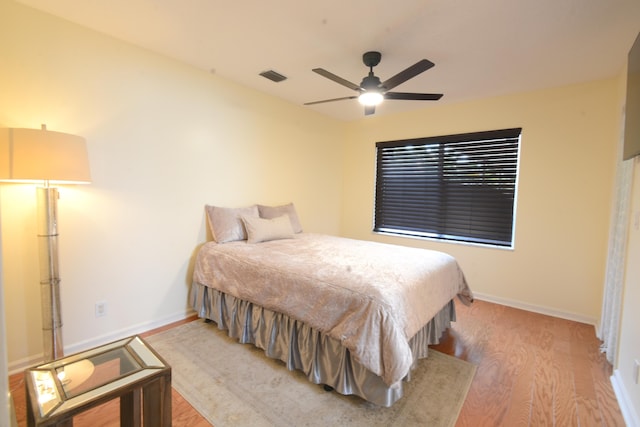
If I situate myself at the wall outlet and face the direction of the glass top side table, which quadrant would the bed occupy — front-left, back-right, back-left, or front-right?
front-left

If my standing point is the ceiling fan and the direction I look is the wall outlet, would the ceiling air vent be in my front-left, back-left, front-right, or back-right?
front-right

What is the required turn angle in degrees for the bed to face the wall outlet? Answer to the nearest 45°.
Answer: approximately 135° to its right

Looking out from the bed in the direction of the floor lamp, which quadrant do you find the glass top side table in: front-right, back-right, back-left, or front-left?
front-left

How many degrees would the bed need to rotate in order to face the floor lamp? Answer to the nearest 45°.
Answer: approximately 135° to its right

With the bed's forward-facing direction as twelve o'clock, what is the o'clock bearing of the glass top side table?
The glass top side table is roughly at 3 o'clock from the bed.

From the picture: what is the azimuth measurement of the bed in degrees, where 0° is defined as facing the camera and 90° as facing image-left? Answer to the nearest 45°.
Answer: approximately 315°
